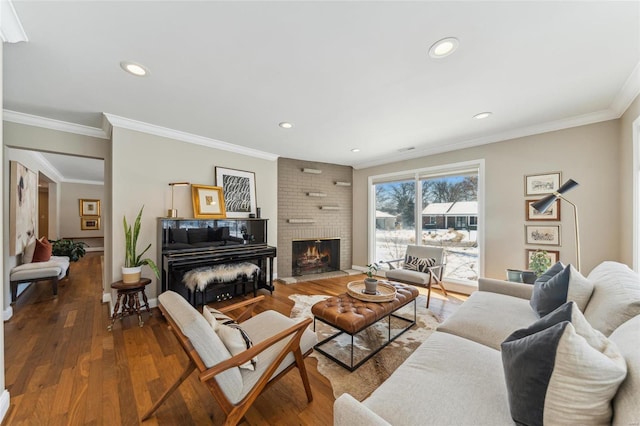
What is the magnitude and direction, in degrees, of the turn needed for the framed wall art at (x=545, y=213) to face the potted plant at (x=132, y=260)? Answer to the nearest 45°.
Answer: approximately 45° to its right

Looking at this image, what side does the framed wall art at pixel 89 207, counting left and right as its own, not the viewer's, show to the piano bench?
front

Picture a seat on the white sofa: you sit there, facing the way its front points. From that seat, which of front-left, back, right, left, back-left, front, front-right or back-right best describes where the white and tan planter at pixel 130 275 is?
front

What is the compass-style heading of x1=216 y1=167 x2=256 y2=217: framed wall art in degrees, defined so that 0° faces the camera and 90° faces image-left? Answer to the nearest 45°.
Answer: approximately 315°

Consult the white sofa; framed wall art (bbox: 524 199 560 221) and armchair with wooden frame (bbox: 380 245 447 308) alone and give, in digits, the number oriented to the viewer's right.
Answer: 0

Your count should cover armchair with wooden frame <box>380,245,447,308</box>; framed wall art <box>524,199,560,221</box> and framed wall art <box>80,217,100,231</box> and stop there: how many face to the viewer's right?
0

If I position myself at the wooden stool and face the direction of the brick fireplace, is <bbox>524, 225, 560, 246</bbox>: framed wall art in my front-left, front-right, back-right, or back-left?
front-right

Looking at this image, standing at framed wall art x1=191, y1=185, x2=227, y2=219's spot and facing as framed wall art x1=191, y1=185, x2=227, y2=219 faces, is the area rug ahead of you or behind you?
ahead

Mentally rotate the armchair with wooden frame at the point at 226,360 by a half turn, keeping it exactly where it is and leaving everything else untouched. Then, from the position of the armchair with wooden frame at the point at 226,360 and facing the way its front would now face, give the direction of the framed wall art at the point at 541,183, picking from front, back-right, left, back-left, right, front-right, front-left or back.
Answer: back-left

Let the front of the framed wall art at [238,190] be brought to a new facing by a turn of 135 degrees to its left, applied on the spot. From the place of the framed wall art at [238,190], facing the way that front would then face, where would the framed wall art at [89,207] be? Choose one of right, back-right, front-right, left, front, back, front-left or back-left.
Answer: front-left

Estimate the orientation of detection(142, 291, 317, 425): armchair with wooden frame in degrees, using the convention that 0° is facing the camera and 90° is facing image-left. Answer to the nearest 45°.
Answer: approximately 225°

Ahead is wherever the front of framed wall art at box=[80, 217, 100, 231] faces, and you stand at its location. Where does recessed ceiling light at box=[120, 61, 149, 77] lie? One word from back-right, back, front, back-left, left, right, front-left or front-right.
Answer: front

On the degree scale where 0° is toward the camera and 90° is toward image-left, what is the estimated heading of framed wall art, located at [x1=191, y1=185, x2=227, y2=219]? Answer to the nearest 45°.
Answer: approximately 315°

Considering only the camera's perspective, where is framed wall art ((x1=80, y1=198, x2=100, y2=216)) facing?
facing the viewer

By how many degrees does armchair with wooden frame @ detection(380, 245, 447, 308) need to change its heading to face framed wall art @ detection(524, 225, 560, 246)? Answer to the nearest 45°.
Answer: approximately 135° to its left

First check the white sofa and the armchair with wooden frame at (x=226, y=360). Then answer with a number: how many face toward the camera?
0

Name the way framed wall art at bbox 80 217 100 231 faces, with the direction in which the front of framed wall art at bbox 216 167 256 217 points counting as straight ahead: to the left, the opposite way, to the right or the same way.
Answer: the same way
